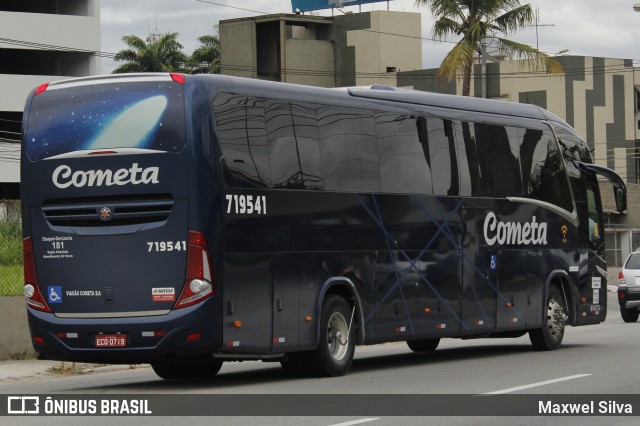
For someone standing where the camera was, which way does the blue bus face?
facing away from the viewer and to the right of the viewer

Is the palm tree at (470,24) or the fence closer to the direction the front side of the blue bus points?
the palm tree

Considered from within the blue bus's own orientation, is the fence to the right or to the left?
on its left

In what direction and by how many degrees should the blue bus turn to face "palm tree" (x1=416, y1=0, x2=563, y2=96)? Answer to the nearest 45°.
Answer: approximately 45° to its left
